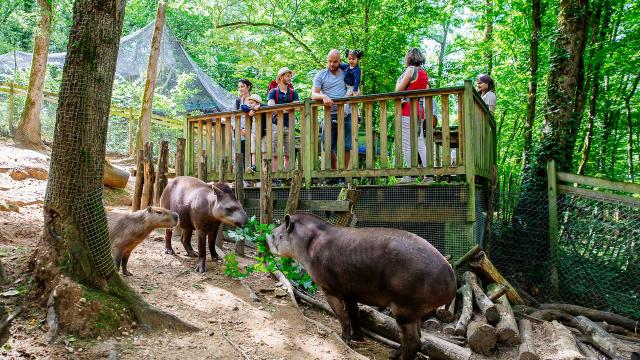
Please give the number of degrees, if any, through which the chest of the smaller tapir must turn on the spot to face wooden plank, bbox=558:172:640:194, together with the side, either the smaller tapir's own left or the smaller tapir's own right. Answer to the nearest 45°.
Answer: approximately 45° to the smaller tapir's own left

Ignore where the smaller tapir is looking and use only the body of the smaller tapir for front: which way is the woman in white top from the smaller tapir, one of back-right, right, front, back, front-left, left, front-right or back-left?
front-left

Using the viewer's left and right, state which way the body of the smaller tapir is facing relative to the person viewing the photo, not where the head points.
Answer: facing the viewer and to the right of the viewer

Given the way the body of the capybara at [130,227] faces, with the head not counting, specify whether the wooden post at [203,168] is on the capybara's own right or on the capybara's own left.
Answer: on the capybara's own left

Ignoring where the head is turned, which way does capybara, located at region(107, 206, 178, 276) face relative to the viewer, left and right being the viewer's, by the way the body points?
facing to the right of the viewer

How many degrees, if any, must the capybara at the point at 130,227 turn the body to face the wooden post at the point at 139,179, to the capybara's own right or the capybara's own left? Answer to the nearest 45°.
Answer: approximately 90° to the capybara's own left

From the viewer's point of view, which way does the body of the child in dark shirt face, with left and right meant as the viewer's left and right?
facing the viewer and to the left of the viewer

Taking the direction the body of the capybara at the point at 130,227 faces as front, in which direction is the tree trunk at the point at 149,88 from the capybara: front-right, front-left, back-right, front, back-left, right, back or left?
left

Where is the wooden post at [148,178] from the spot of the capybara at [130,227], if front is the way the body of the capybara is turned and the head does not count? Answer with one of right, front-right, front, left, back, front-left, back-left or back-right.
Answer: left

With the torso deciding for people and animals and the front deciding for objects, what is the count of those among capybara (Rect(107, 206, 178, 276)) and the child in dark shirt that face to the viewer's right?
1

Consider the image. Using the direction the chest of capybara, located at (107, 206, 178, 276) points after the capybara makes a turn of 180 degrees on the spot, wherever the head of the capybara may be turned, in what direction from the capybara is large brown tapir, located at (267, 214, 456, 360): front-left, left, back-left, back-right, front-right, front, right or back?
back-left

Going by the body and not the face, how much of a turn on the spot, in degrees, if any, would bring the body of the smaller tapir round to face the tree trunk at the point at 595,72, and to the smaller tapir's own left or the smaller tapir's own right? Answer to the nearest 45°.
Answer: approximately 45° to the smaller tapir's own left

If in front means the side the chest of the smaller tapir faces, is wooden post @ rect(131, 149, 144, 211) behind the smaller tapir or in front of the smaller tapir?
behind
